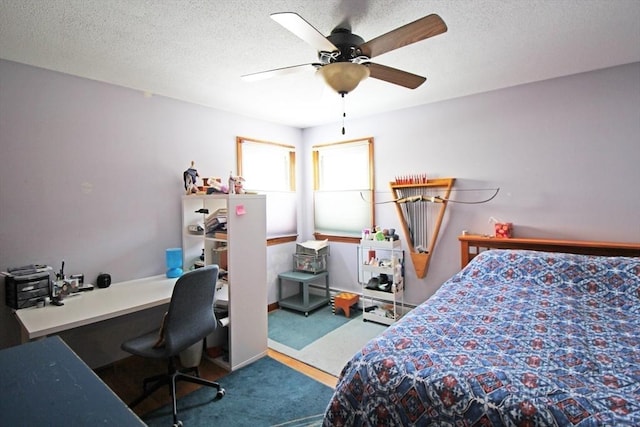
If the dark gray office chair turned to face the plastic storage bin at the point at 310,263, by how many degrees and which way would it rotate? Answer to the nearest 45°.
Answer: approximately 90° to its right

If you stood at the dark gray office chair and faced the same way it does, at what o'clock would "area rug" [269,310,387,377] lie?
The area rug is roughly at 4 o'clock from the dark gray office chair.

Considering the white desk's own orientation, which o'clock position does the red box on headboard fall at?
The red box on headboard is roughly at 11 o'clock from the white desk.

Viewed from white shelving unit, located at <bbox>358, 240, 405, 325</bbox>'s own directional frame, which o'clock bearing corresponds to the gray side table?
The gray side table is roughly at 2 o'clock from the white shelving unit.

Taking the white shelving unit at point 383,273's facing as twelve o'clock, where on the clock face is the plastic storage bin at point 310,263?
The plastic storage bin is roughly at 2 o'clock from the white shelving unit.

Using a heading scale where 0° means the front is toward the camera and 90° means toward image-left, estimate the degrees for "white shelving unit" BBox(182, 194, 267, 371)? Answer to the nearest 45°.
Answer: approximately 45°

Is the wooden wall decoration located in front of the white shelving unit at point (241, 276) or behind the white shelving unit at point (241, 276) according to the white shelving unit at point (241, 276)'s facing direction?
behind

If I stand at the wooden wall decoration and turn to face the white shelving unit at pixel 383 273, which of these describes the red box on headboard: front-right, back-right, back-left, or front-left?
back-left

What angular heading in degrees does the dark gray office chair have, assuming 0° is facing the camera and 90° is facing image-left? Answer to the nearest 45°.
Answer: approximately 135°

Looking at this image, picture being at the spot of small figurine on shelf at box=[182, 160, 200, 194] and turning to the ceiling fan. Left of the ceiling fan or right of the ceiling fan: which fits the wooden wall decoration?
left
